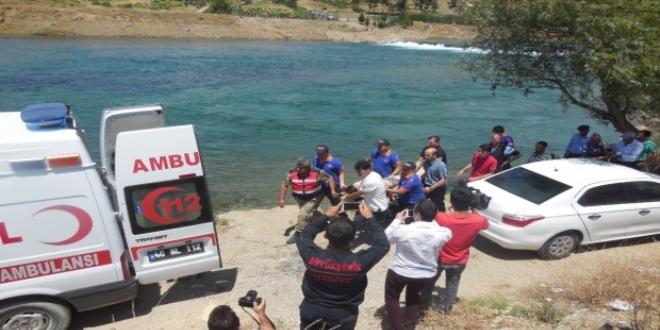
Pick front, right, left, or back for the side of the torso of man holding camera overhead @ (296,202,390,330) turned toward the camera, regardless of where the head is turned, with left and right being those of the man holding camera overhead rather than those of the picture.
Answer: back

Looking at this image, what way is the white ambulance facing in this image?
to the viewer's left

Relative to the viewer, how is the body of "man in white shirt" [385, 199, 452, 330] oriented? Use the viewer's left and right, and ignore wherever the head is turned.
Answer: facing away from the viewer and to the left of the viewer

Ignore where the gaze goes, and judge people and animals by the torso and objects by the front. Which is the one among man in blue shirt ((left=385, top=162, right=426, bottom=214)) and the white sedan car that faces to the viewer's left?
the man in blue shirt

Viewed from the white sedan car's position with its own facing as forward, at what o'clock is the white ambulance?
The white ambulance is roughly at 6 o'clock from the white sedan car.

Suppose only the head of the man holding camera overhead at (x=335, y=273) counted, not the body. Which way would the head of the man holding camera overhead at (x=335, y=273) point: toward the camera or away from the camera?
away from the camera

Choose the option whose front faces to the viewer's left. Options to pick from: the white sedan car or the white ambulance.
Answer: the white ambulance

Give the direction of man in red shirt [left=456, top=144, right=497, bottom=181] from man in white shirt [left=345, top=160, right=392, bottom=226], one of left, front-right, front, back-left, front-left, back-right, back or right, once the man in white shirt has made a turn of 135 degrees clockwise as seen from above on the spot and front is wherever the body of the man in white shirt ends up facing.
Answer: front

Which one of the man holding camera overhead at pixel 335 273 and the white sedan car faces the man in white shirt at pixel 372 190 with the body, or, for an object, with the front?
the man holding camera overhead

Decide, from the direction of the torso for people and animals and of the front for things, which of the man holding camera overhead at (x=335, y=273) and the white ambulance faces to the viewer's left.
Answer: the white ambulance

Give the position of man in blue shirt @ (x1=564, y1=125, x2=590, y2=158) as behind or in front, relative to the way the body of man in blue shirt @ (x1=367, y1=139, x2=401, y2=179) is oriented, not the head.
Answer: behind

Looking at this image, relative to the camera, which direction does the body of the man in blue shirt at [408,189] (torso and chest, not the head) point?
to the viewer's left

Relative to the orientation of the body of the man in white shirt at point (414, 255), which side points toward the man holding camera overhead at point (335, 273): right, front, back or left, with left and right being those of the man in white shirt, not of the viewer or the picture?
left
